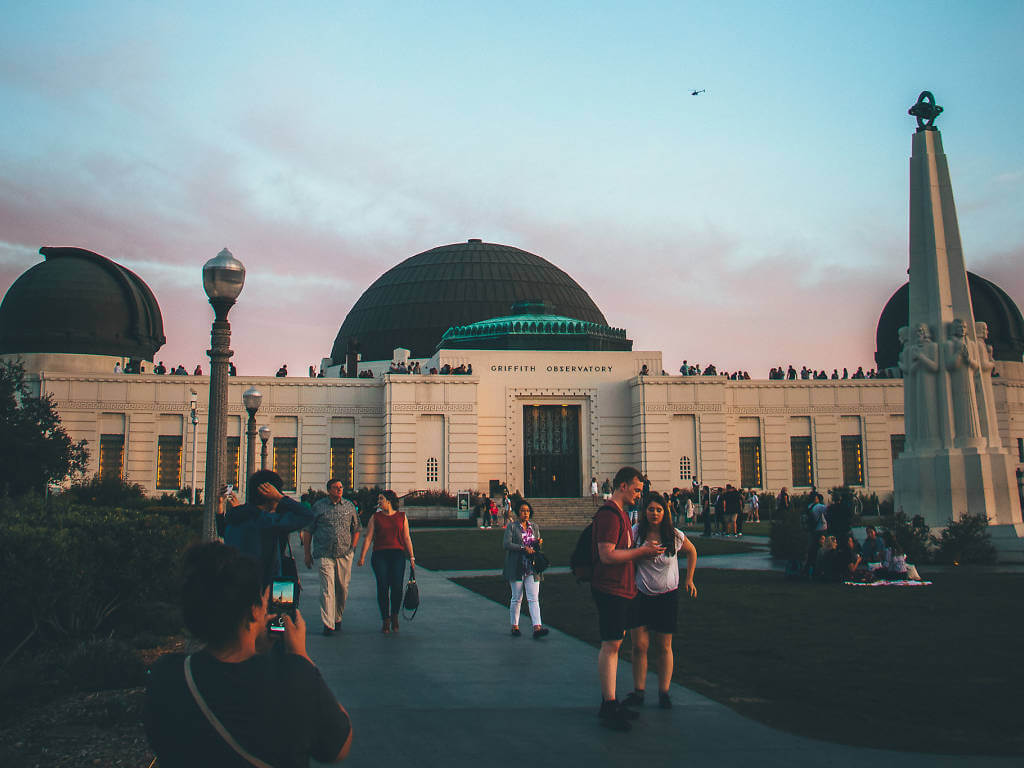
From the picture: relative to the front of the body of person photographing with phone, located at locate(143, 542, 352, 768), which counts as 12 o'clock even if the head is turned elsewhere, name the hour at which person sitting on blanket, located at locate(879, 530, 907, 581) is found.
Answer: The person sitting on blanket is roughly at 12 o'clock from the person photographing with phone.

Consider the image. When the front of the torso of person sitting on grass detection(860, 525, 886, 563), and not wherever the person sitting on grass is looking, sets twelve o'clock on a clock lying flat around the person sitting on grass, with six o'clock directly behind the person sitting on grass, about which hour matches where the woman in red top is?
The woman in red top is roughly at 1 o'clock from the person sitting on grass.

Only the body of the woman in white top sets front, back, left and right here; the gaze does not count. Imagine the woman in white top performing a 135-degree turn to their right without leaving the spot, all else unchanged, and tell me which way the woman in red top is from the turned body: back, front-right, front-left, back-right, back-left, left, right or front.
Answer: front

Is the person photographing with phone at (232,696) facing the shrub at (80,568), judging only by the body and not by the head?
no

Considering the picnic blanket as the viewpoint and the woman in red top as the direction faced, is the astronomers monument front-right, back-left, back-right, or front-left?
back-right

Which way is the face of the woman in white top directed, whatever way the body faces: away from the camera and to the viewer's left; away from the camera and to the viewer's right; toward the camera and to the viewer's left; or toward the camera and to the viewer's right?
toward the camera and to the viewer's left

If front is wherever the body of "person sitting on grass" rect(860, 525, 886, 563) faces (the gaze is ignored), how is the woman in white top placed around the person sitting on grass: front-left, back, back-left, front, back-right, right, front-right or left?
front

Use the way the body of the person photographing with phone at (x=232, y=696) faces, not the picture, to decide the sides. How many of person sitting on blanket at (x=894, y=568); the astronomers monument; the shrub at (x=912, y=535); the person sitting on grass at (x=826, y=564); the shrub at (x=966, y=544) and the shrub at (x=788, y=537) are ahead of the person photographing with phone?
6

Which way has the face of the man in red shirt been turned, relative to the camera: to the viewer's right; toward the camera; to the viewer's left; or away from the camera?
to the viewer's right

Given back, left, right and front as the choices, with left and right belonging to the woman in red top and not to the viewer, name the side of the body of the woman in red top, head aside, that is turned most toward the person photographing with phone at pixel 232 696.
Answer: front

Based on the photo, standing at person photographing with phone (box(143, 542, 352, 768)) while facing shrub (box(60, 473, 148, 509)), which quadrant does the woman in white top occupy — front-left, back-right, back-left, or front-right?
front-right

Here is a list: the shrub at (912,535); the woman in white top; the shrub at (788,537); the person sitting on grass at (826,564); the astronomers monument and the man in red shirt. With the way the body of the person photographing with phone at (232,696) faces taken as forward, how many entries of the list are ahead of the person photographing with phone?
6

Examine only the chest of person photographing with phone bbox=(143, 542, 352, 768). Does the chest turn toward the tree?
no

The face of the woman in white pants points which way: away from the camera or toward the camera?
toward the camera

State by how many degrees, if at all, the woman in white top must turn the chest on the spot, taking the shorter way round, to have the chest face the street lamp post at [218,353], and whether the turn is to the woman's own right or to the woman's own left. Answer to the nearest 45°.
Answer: approximately 90° to the woman's own right

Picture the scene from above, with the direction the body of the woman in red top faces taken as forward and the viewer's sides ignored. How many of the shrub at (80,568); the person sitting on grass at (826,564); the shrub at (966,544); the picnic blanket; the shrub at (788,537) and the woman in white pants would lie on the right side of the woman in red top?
1

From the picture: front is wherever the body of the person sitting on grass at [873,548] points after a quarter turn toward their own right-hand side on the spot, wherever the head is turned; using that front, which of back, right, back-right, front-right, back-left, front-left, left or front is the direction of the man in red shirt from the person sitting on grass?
left

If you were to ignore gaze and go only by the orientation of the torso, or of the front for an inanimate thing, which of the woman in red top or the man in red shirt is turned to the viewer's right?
the man in red shirt

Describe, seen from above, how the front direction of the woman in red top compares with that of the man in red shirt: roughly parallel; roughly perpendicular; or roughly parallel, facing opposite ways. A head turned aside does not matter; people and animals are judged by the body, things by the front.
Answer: roughly perpendicular

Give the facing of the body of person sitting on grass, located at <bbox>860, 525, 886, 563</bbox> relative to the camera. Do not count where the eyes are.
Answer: toward the camera

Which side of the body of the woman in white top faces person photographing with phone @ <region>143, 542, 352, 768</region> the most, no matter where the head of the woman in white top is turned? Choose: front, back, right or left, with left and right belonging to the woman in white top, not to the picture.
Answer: front

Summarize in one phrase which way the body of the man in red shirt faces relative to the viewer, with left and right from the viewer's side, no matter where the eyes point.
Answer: facing to the right of the viewer

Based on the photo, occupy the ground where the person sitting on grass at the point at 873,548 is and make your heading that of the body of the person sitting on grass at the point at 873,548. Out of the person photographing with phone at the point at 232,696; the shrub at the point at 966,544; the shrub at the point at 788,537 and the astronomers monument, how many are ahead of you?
1
